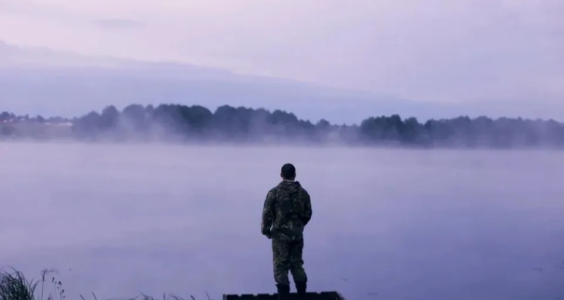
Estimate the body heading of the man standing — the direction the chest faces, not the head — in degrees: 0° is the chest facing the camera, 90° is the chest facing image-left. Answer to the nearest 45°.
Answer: approximately 180°

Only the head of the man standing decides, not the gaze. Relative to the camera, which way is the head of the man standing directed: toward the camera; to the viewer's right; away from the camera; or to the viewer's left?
away from the camera
